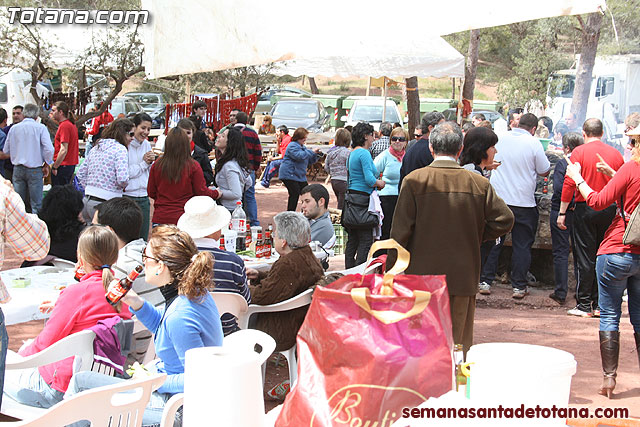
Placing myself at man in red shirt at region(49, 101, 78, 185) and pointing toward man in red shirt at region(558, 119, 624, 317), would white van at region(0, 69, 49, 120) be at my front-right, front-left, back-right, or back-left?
back-left

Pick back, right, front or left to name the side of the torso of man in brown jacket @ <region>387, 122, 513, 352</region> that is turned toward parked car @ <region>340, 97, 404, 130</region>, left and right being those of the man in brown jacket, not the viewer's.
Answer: front

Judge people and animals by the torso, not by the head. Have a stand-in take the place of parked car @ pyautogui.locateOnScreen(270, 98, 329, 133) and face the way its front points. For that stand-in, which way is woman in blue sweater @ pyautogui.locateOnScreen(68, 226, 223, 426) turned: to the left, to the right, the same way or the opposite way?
to the right

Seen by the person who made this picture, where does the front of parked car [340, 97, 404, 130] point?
facing the viewer and to the left of the viewer

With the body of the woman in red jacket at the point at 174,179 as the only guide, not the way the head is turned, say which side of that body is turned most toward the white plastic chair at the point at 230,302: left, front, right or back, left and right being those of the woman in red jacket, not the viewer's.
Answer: back

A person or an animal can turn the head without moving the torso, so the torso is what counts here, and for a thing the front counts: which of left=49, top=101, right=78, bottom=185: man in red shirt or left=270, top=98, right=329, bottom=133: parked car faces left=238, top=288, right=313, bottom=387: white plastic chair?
the parked car

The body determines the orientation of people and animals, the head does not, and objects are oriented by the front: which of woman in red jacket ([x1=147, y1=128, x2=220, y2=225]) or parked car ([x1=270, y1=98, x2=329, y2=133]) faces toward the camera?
the parked car

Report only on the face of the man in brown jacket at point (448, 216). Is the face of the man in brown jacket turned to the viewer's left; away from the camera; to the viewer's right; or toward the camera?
away from the camera

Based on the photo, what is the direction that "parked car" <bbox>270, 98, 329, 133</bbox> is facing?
toward the camera

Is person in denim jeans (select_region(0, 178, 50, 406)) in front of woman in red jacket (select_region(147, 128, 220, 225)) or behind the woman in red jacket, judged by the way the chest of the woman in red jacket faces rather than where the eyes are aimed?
behind

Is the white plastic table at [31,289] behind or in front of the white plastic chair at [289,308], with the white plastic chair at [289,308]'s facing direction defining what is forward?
in front

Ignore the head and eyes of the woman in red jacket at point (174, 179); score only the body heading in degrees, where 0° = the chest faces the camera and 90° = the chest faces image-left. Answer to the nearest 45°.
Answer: approximately 180°

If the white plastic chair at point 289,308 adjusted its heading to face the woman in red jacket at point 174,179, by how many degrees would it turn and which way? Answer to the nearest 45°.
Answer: approximately 45° to its right

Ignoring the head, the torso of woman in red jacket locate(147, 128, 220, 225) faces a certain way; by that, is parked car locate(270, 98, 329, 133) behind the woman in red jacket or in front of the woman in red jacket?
in front

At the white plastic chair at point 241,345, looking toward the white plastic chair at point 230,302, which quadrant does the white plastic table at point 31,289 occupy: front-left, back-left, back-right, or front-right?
front-left
